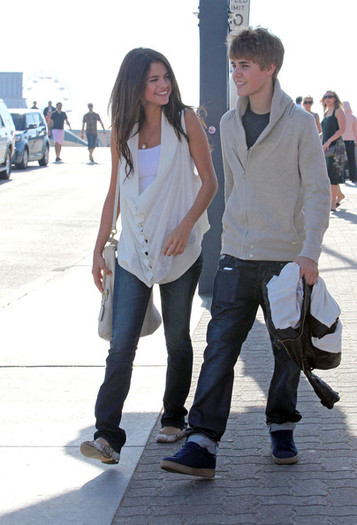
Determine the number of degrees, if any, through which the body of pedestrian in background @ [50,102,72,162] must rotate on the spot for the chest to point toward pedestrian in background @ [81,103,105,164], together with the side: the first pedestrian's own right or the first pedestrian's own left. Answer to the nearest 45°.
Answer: approximately 45° to the first pedestrian's own left

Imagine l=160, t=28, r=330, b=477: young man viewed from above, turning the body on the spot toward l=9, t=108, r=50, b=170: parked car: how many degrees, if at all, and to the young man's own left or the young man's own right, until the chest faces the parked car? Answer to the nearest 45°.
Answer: approximately 135° to the young man's own right

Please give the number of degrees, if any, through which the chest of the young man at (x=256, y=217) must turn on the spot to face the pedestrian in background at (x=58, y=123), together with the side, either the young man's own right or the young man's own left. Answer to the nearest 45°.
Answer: approximately 135° to the young man's own right

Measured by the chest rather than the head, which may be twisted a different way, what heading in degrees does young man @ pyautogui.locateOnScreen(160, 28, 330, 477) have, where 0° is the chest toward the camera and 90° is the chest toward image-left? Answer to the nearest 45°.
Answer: approximately 45°

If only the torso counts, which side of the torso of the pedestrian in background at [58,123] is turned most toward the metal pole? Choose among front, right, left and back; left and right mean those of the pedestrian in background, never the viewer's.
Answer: front

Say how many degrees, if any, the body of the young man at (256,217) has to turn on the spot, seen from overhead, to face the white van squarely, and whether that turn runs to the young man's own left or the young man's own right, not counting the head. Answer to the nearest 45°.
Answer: approximately 135° to the young man's own right

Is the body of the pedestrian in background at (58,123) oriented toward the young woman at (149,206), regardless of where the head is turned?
yes

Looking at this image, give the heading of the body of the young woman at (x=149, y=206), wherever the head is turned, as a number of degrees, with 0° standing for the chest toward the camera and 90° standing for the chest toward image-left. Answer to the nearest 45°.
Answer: approximately 45°
